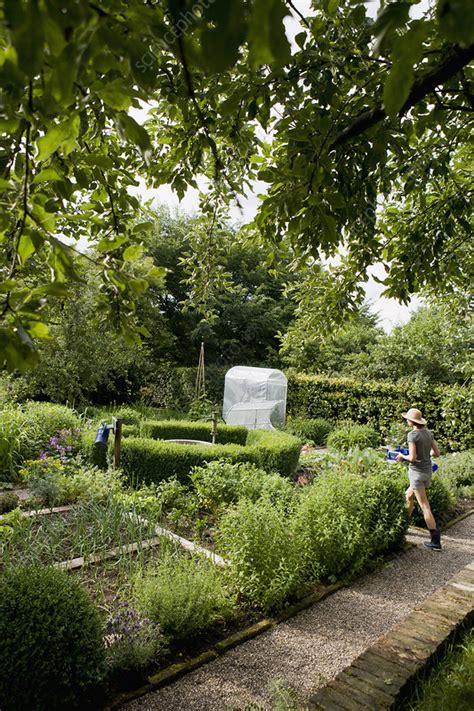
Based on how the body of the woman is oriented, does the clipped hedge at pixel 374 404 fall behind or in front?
in front

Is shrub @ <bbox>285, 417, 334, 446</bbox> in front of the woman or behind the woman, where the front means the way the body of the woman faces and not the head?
in front

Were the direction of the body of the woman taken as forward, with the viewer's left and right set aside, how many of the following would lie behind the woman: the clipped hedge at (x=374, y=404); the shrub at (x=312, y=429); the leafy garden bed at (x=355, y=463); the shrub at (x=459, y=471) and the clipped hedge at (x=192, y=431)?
0

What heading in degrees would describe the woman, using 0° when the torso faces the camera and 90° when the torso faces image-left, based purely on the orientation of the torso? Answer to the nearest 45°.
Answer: approximately 135°

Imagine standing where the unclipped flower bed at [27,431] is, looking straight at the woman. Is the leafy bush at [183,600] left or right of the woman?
right

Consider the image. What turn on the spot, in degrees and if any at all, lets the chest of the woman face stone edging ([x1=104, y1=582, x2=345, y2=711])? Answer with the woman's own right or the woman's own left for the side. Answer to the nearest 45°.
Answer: approximately 135° to the woman's own left

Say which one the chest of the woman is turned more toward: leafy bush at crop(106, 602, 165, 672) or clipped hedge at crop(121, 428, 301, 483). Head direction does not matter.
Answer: the clipped hedge

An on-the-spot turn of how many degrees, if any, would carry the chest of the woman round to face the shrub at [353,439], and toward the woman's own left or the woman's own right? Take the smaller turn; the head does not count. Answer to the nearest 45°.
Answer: approximately 45° to the woman's own right

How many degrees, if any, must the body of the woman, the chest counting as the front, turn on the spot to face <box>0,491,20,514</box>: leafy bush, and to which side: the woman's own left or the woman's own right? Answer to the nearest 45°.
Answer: approximately 45° to the woman's own left

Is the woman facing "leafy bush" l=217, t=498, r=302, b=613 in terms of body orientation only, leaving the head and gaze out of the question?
no

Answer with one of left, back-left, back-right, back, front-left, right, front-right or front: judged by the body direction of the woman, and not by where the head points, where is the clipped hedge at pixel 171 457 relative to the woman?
front-left

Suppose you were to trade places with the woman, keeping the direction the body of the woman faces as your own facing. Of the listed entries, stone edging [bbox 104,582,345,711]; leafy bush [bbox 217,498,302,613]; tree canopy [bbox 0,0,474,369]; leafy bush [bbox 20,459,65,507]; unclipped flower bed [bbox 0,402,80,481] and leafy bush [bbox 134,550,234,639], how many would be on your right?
0

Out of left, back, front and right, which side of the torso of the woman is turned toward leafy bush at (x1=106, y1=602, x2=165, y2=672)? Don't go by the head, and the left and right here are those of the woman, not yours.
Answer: left

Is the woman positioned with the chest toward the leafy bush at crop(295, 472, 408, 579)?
no
